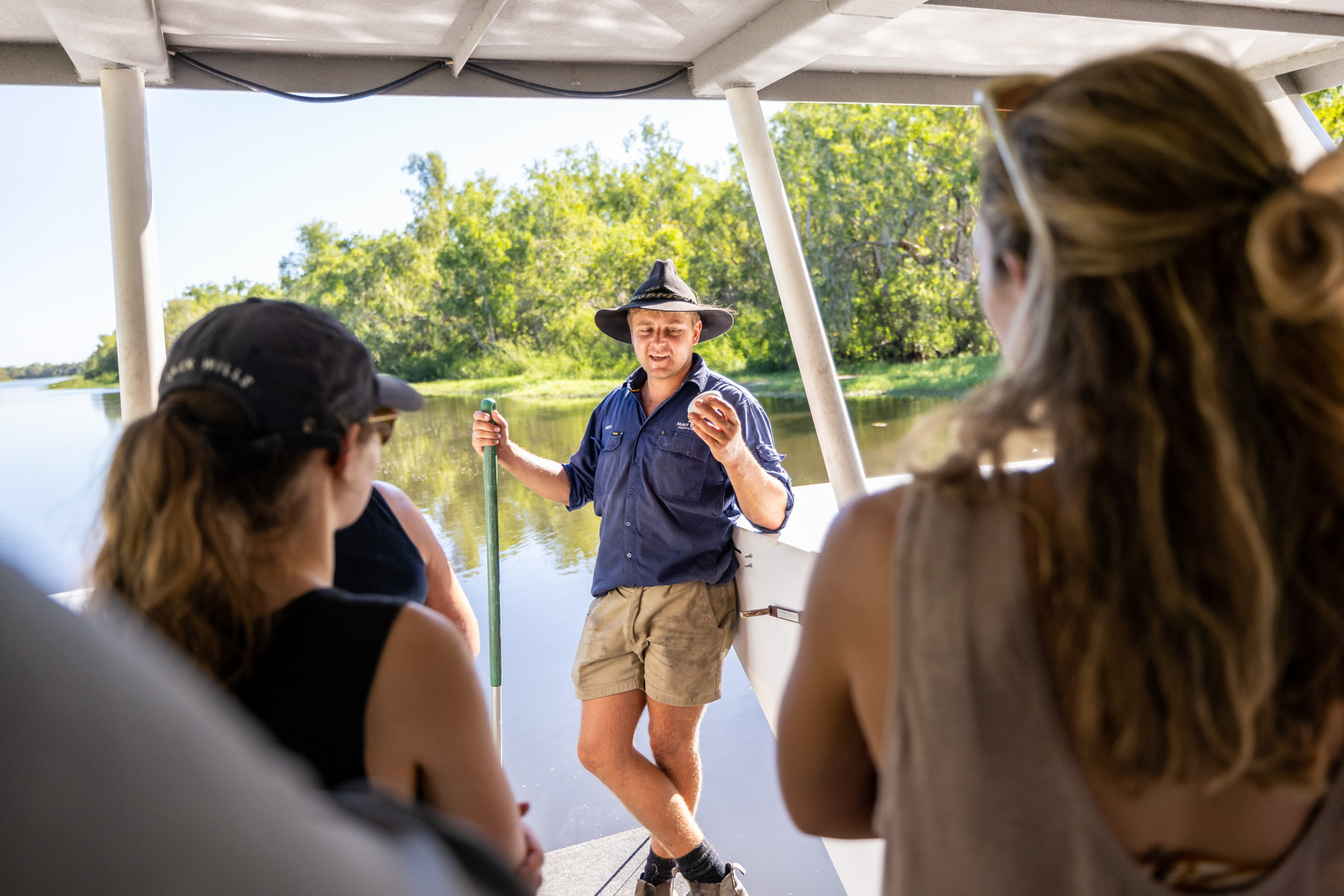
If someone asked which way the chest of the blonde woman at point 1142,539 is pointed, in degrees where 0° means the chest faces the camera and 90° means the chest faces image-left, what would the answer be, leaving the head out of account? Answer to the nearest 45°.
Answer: approximately 135°

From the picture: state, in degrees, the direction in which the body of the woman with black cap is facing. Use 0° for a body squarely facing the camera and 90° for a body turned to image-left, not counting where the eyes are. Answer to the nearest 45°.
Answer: approximately 225°

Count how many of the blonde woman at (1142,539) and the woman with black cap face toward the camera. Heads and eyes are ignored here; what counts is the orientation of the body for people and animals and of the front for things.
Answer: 0

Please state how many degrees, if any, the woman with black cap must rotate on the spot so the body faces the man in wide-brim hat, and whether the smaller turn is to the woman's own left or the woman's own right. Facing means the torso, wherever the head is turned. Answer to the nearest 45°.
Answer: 0° — they already face them

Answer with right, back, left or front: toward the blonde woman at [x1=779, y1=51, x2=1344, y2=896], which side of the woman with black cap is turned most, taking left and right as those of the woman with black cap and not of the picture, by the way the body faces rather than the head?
right

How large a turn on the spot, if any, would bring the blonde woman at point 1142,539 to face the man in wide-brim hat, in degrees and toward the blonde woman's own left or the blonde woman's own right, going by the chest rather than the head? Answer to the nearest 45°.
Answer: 0° — they already face them

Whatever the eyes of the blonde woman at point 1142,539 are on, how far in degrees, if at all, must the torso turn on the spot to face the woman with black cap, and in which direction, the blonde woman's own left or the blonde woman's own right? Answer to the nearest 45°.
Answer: approximately 45° to the blonde woman's own left

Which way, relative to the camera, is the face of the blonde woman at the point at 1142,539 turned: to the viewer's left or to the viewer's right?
to the viewer's left

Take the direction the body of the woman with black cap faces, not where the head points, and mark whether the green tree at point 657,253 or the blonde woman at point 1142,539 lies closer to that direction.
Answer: the green tree

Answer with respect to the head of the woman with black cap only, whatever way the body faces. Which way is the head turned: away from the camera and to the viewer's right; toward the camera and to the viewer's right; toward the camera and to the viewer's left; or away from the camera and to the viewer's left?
away from the camera and to the viewer's right
